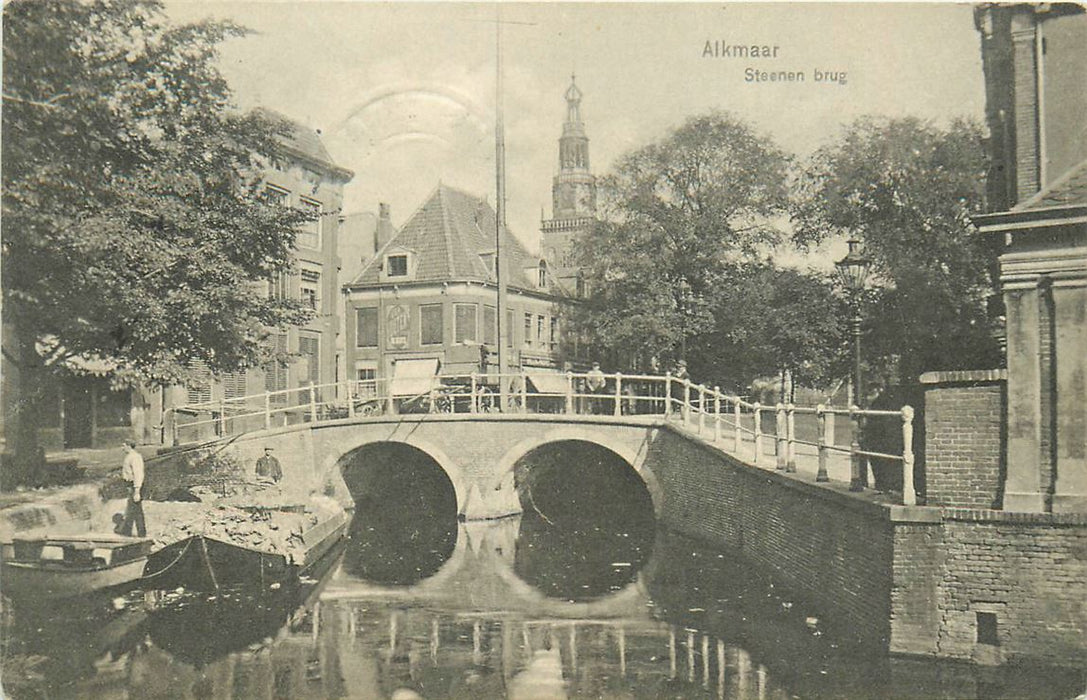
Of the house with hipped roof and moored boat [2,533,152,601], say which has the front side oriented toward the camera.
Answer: the house with hipped roof

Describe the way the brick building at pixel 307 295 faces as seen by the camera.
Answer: facing the viewer and to the right of the viewer

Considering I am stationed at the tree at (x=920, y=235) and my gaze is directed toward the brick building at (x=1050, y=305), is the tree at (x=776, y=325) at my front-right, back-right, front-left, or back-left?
back-right

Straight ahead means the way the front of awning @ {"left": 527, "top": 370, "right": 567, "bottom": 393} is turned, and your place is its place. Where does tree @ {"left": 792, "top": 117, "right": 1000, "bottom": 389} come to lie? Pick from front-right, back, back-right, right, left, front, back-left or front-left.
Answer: front

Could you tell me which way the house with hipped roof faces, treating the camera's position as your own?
facing the viewer

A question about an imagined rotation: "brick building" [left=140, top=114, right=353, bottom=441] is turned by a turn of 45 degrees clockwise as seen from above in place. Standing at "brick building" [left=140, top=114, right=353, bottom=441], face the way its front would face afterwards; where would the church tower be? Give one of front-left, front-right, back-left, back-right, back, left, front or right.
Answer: left

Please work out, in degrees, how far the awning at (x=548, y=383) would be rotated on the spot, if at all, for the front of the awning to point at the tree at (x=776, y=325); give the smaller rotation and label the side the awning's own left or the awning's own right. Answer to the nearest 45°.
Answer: approximately 45° to the awning's own left

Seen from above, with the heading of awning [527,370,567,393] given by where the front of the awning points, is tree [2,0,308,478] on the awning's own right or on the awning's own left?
on the awning's own right

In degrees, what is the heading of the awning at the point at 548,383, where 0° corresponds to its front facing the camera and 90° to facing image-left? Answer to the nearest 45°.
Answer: approximately 315°

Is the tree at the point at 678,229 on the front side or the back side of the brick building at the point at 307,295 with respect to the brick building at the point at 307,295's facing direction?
on the front side
